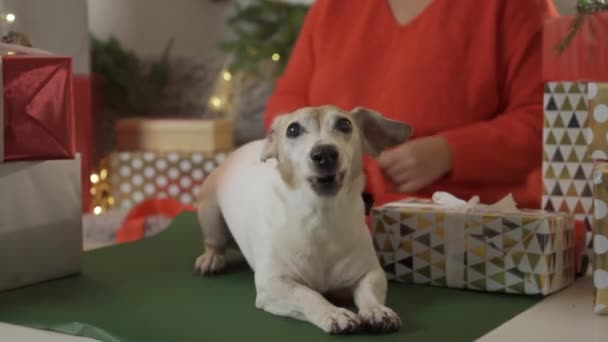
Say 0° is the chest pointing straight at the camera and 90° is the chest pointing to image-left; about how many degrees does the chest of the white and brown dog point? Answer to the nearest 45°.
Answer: approximately 315°

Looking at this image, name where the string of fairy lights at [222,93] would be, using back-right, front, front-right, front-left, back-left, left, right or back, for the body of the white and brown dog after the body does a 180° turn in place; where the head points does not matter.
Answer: front-right

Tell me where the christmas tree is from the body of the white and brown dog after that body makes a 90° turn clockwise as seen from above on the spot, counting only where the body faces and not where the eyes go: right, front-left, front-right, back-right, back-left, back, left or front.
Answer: back-right
